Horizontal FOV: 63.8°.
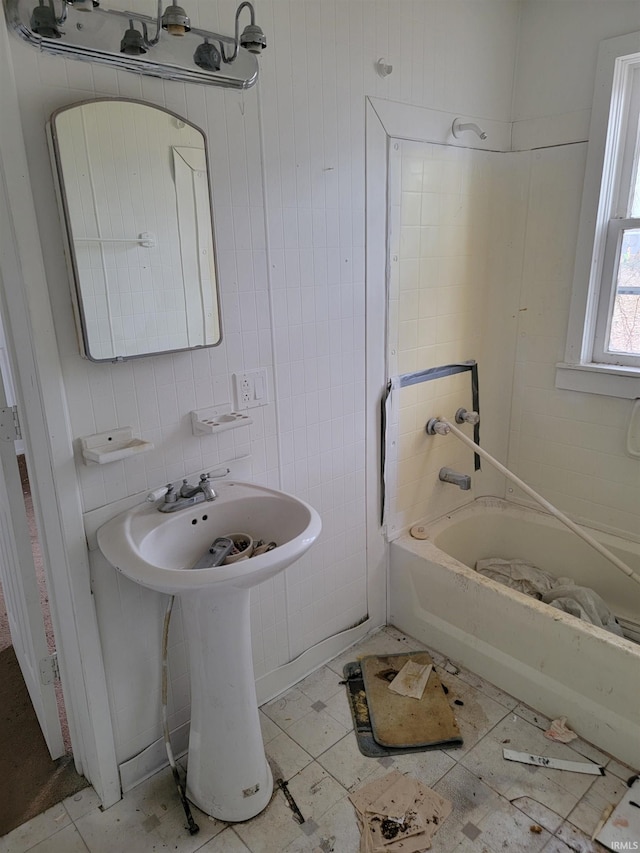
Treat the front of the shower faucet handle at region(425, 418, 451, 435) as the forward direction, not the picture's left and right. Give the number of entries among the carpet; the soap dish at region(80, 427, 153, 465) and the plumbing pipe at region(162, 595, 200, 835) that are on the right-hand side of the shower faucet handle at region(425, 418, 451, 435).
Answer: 3

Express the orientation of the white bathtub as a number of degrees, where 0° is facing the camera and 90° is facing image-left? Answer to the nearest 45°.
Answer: approximately 45°

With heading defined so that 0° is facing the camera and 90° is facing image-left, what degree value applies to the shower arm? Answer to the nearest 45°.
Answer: approximately 315°

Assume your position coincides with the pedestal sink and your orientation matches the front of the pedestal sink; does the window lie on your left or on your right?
on your left
